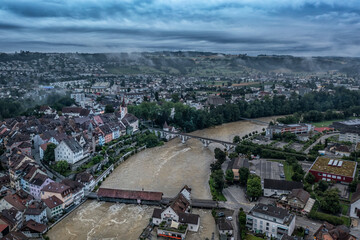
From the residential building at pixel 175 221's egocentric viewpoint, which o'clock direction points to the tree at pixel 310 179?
The tree is roughly at 8 o'clock from the residential building.

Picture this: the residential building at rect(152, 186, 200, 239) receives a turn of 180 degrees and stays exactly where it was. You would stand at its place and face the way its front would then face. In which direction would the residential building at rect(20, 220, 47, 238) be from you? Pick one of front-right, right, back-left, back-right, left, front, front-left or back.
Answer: left

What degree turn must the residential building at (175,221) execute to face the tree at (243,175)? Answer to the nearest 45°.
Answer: approximately 135° to its left

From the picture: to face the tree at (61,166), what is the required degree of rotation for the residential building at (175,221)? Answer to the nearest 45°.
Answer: approximately 135° to its right

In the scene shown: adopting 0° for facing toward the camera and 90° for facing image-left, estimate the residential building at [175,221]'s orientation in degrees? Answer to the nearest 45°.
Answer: approximately 0°

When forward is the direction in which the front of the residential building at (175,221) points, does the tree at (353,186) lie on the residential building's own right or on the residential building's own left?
on the residential building's own left

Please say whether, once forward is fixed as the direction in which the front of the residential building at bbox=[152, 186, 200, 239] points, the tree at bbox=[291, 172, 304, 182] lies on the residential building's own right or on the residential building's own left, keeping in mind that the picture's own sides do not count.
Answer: on the residential building's own left

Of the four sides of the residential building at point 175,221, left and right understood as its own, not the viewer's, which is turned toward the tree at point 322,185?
left

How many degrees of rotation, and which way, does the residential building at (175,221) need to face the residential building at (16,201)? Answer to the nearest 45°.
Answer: approximately 90° to its right

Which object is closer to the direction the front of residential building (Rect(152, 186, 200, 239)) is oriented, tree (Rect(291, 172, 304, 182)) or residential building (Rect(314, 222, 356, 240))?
the residential building

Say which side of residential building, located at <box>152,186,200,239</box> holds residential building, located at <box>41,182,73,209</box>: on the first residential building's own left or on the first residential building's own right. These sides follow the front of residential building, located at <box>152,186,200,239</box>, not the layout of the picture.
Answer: on the first residential building's own right

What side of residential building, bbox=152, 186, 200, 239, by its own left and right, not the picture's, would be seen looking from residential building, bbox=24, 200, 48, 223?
right

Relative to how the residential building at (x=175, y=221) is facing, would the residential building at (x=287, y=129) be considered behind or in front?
behind

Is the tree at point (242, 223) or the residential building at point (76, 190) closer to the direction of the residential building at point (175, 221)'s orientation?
the tree

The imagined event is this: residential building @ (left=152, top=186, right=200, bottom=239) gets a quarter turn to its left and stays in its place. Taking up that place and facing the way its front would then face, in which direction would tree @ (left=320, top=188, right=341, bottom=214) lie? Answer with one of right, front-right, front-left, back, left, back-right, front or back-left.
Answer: front

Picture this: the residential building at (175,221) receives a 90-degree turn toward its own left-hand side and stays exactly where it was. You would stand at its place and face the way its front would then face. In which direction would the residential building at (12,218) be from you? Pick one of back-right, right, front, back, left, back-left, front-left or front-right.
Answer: back

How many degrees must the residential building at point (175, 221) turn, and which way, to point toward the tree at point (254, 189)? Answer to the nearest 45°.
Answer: approximately 135° to its left

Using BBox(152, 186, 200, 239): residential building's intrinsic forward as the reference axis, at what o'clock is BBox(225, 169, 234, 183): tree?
The tree is roughly at 7 o'clock from the residential building.
